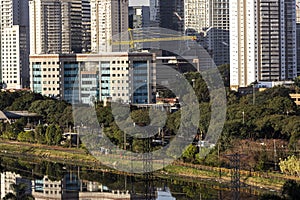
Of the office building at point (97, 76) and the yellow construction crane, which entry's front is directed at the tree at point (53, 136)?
the office building

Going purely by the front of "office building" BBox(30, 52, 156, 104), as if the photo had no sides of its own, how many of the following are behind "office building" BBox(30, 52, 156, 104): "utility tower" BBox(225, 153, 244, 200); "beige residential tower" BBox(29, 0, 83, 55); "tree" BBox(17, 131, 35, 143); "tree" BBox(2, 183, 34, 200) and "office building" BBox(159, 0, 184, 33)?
2

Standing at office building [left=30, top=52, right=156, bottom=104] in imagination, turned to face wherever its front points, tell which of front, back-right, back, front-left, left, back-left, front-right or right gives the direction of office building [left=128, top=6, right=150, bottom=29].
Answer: back

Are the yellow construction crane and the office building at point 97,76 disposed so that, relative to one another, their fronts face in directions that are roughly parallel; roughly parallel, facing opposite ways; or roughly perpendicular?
roughly perpendicular

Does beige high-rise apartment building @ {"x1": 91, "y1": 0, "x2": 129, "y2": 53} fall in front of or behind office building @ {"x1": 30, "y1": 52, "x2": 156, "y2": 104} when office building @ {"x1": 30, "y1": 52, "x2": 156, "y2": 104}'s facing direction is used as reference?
behind

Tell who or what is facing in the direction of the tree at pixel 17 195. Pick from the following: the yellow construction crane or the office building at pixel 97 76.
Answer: the office building

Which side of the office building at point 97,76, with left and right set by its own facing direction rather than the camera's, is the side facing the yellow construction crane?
back

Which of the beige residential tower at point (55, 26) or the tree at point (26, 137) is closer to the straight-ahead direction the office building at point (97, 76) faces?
the tree

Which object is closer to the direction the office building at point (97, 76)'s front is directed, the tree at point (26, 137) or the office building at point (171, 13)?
the tree

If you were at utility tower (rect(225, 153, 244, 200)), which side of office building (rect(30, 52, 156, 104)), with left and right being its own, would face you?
front

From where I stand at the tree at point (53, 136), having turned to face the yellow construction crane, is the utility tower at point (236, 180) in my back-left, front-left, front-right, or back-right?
back-right

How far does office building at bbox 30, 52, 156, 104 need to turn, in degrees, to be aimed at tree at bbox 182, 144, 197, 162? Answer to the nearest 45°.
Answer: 0° — it already faces it
